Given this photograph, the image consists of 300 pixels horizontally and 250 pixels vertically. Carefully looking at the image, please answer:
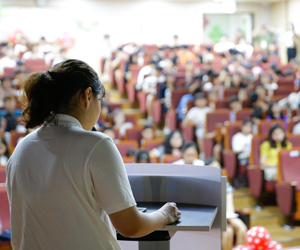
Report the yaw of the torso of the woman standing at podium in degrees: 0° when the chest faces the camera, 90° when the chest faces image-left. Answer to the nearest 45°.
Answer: approximately 225°

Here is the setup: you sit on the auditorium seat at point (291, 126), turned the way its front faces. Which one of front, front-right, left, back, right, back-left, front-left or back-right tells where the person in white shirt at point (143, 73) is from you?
back-right

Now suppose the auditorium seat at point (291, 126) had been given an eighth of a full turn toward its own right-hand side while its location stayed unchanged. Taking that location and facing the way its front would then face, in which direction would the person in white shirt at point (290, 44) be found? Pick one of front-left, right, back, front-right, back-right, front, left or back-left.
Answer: back-right

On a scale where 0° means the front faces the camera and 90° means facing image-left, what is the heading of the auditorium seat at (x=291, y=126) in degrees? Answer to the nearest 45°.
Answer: approximately 0°

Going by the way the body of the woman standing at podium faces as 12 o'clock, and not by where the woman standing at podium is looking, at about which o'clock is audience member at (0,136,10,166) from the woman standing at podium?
The audience member is roughly at 10 o'clock from the woman standing at podium.
